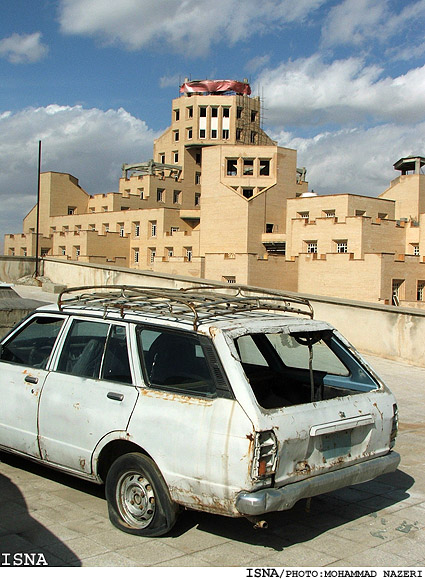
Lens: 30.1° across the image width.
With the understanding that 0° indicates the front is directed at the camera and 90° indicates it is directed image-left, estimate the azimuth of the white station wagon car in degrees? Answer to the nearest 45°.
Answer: approximately 135°

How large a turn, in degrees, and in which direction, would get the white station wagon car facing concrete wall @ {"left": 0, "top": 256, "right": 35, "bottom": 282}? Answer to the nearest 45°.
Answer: approximately 45° to its right

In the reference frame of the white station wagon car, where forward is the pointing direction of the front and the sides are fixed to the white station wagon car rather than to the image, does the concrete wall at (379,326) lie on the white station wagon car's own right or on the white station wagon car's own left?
on the white station wagon car's own right
